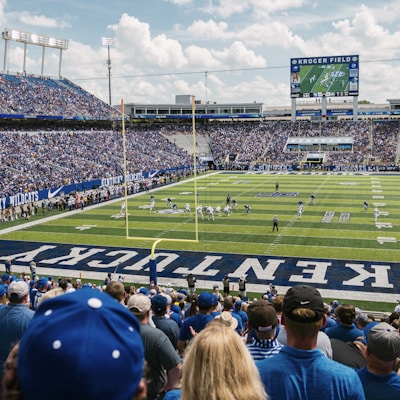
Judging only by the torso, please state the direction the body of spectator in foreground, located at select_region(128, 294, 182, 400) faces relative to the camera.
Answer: away from the camera

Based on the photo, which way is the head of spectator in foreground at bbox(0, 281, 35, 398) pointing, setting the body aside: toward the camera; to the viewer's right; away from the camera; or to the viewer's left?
away from the camera

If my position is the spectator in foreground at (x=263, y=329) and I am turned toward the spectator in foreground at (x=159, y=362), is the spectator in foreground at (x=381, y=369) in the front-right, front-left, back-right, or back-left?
back-left

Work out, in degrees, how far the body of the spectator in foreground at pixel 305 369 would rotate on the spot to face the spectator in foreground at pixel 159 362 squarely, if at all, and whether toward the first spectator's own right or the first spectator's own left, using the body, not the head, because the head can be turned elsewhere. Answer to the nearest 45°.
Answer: approximately 45° to the first spectator's own left

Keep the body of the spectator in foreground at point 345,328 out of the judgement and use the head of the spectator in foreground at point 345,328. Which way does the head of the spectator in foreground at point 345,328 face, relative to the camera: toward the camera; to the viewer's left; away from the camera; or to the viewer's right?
away from the camera

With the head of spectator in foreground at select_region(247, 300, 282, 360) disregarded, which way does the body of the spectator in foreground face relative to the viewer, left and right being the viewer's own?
facing away from the viewer

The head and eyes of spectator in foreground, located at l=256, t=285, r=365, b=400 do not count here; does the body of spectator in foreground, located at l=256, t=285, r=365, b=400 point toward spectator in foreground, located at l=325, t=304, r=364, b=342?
yes

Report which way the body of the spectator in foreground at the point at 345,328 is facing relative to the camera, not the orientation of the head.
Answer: away from the camera

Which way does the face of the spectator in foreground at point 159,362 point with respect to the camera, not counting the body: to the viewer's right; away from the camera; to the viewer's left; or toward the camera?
away from the camera

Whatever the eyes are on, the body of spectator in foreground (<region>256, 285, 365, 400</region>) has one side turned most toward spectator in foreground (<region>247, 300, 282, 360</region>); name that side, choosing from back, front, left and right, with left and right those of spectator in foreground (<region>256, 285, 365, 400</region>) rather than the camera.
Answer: front

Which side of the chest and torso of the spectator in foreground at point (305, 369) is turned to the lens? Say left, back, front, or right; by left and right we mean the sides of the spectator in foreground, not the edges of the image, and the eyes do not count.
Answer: back
